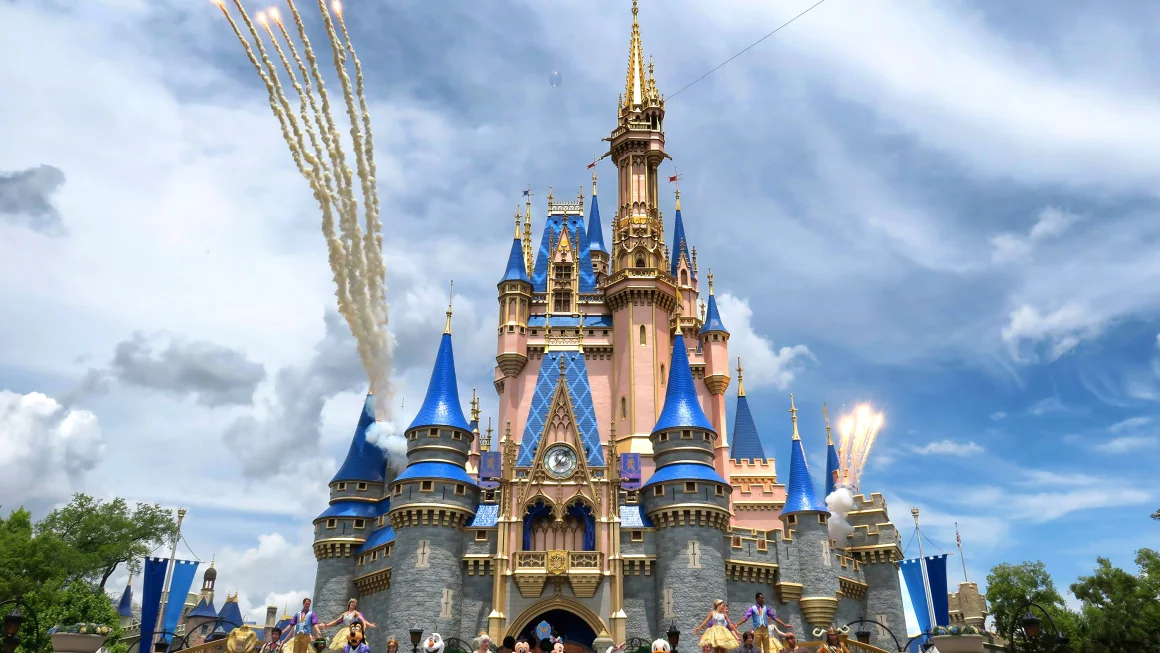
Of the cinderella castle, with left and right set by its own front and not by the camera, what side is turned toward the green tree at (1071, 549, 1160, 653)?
left

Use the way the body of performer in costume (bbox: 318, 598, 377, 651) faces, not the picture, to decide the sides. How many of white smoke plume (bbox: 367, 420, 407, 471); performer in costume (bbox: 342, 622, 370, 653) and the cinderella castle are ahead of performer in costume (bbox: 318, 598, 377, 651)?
1

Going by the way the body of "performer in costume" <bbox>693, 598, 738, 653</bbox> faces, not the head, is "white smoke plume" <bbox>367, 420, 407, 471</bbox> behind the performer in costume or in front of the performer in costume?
behind

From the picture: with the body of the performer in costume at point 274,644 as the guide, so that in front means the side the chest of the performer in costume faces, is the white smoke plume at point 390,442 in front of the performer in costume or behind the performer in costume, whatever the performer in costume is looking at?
behind

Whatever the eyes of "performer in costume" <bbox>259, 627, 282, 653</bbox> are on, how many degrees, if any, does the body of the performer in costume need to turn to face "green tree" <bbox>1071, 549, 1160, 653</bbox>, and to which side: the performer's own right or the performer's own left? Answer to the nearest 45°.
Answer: approximately 90° to the performer's own left

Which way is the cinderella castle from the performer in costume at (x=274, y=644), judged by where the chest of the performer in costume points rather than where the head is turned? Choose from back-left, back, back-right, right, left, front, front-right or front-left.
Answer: back-left

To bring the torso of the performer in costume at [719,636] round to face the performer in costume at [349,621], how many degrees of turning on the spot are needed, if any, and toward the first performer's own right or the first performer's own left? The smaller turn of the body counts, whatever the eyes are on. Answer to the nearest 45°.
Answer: approximately 90° to the first performer's own right

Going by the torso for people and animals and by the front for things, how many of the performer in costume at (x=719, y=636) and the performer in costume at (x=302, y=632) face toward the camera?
2

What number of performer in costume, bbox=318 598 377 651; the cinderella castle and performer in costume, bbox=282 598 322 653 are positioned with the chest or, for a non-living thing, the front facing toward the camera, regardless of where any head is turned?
3

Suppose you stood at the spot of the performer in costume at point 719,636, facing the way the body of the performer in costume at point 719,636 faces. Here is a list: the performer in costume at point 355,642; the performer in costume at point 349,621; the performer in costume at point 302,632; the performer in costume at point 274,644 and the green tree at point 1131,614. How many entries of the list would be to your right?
4

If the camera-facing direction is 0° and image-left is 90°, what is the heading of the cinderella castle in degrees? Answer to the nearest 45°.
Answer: approximately 0°

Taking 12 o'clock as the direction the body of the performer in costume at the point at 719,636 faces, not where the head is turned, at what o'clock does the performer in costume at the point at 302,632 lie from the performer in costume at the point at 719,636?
the performer in costume at the point at 302,632 is roughly at 3 o'clock from the performer in costume at the point at 719,636.

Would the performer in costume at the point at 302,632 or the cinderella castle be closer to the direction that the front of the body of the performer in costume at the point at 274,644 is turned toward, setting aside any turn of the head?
the performer in costume

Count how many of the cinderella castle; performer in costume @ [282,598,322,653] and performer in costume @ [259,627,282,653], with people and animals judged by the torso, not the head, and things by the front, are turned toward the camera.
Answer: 3
